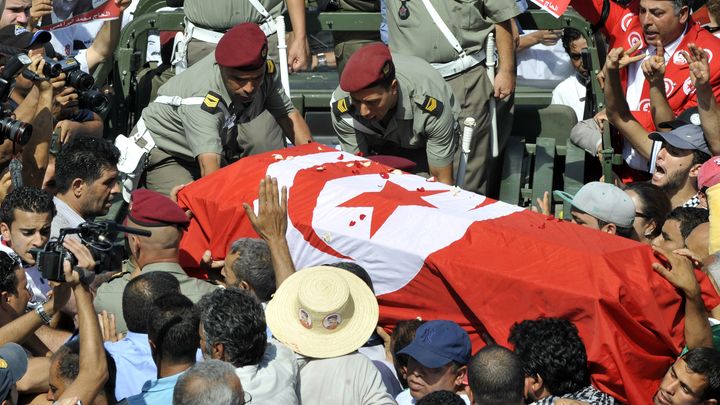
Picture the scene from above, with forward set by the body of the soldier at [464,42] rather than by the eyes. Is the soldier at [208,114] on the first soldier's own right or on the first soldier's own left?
on the first soldier's own right

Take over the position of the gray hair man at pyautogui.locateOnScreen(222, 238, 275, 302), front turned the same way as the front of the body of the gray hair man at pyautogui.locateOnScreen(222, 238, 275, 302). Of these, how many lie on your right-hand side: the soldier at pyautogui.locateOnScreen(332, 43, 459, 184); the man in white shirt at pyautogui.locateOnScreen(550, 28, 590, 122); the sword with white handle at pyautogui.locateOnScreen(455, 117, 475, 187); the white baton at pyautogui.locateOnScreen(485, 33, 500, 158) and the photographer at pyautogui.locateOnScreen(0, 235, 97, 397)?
4

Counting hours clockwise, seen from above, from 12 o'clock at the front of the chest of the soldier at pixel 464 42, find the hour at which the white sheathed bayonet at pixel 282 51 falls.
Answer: The white sheathed bayonet is roughly at 3 o'clock from the soldier.

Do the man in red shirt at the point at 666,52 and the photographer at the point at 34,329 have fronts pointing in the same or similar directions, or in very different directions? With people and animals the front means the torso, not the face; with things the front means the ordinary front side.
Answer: very different directions

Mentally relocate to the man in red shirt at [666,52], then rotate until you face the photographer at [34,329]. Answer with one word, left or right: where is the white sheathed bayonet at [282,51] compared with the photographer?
right

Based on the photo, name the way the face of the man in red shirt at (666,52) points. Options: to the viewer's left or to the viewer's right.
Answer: to the viewer's left

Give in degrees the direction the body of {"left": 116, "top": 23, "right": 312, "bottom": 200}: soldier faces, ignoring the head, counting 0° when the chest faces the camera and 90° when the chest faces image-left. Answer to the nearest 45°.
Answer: approximately 315°

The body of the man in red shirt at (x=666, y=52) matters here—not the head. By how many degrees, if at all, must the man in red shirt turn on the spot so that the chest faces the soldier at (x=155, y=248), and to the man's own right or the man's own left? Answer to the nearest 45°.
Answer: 0° — they already face them

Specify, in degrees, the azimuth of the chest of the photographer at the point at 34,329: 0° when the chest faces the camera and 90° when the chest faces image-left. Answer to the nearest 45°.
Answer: approximately 270°
